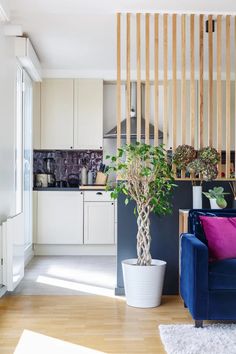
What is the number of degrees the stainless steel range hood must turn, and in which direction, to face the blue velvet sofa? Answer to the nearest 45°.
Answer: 0° — it already faces it

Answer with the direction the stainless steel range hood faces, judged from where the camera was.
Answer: facing the viewer

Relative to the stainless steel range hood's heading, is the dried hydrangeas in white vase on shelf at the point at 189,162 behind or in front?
in front

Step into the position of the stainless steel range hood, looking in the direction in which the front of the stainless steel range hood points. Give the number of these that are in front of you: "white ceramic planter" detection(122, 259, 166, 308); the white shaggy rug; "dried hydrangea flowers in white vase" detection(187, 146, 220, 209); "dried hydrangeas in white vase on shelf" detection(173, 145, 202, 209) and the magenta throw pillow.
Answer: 5

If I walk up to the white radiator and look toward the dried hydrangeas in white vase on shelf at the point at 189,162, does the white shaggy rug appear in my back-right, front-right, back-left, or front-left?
front-right

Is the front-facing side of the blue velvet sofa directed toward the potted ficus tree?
no

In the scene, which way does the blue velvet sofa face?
toward the camera

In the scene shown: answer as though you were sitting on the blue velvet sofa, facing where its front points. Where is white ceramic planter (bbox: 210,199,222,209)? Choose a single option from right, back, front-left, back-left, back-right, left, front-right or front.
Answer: back

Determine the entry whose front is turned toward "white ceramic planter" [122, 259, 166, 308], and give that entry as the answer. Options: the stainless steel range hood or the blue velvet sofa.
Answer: the stainless steel range hood

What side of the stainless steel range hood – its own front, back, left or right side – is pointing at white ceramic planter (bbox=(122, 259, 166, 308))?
front

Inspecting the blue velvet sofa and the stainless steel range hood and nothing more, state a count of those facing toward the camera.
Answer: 2

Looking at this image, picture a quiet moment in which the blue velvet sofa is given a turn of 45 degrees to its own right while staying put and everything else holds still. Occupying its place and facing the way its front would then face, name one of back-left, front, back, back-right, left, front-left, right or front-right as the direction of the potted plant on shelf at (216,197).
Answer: back-right

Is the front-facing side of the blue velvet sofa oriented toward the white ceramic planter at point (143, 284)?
no

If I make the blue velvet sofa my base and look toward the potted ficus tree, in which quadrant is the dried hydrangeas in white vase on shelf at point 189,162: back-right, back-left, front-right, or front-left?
front-right

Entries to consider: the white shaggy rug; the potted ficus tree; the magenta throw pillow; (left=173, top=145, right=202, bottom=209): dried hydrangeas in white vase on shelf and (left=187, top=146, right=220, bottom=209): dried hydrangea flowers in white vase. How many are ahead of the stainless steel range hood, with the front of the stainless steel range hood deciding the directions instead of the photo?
5

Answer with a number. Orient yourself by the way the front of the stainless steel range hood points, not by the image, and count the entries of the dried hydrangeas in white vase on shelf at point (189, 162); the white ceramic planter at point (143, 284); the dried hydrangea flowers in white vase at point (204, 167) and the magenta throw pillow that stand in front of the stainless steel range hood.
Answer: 4

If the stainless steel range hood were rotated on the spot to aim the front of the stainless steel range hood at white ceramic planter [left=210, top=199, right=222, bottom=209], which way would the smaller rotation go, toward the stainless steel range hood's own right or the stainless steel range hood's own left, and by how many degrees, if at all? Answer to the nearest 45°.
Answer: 0° — it already faces it

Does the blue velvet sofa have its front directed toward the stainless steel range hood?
no
